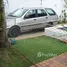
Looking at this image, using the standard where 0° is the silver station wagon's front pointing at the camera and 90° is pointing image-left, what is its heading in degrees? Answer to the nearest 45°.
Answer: approximately 45°
